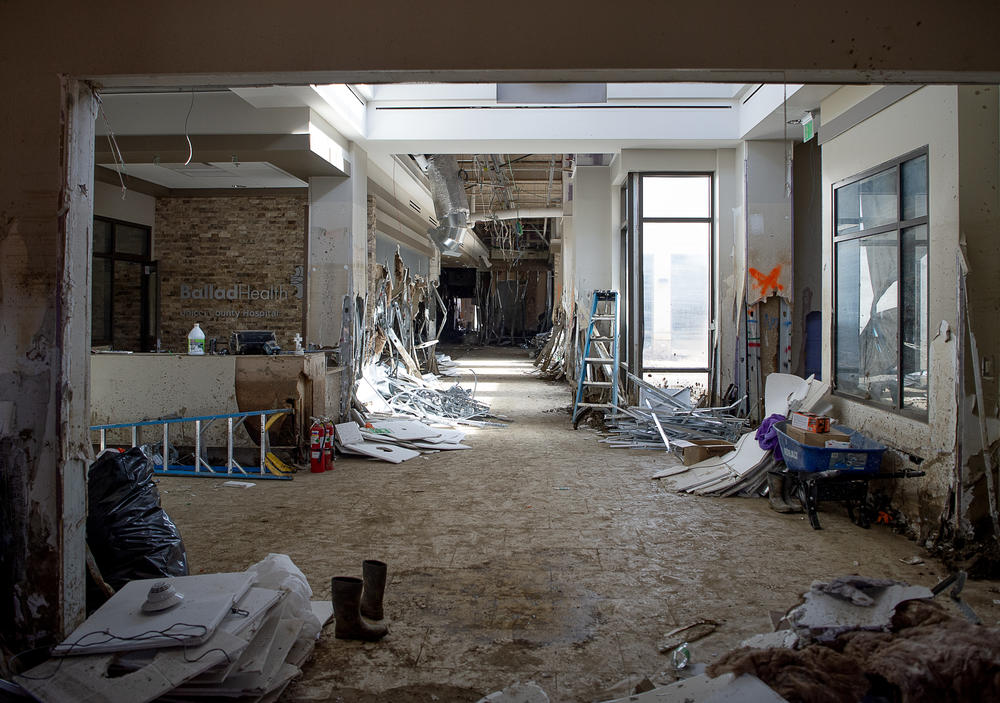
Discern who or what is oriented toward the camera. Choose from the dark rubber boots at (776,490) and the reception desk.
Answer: the reception desk

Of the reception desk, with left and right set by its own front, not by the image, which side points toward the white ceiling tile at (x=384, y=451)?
left

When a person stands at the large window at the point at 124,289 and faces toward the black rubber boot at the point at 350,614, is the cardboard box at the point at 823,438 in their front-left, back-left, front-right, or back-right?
front-left

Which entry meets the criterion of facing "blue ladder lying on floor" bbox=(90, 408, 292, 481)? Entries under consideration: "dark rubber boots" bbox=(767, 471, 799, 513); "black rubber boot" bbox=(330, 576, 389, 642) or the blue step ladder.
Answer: the blue step ladder

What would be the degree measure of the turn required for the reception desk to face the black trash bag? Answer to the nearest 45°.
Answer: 0° — it already faces it

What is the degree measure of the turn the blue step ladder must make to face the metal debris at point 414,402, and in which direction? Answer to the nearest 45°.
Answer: approximately 45° to its right

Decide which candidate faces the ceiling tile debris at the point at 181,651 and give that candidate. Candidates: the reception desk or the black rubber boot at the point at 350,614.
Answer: the reception desk

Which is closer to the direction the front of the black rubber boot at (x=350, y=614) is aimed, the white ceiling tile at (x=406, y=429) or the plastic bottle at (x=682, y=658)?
the plastic bottle

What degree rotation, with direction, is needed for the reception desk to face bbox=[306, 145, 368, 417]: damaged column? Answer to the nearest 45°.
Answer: approximately 135° to its left

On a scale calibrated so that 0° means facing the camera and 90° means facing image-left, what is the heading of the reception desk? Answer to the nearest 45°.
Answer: approximately 0°

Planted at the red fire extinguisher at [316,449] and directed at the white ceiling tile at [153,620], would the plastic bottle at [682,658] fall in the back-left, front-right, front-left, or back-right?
front-left
